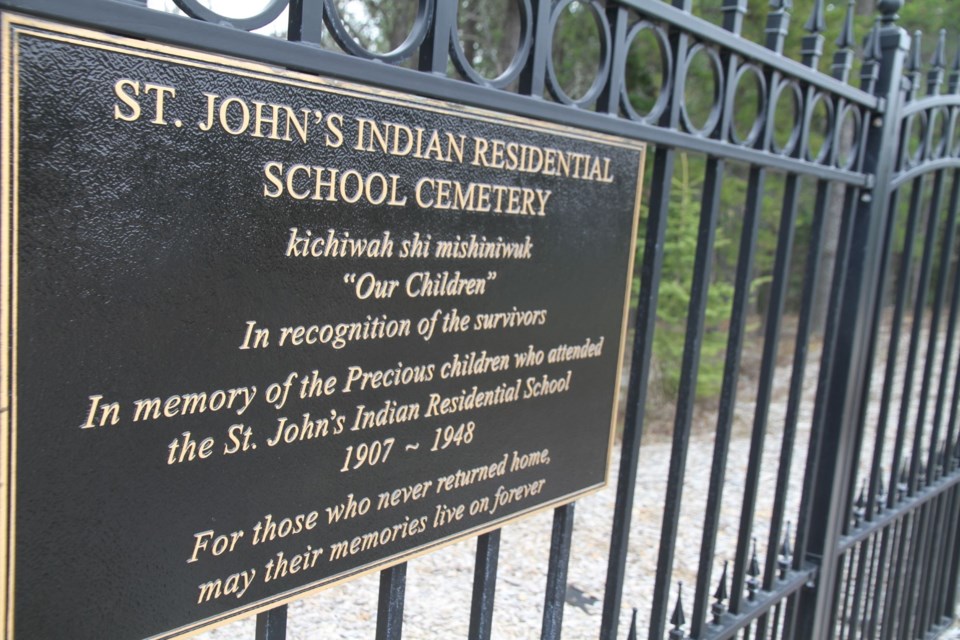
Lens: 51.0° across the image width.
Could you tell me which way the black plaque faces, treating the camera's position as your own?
facing the viewer and to the right of the viewer
